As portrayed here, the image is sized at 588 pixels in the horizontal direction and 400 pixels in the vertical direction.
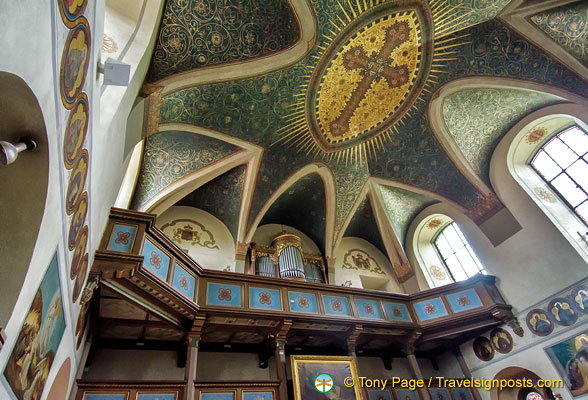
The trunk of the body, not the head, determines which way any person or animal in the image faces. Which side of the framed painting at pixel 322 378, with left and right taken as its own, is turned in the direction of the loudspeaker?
front

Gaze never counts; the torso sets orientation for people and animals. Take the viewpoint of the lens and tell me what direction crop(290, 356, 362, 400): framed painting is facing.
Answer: facing the viewer

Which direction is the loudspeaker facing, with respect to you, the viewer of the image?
facing to the right of the viewer

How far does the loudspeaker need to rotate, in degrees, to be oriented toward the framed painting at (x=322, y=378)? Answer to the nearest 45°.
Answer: approximately 45° to its left

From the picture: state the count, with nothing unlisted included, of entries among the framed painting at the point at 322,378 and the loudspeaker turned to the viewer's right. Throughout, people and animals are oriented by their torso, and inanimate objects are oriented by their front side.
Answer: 1

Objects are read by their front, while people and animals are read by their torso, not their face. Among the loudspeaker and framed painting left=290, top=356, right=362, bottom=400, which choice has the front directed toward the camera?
the framed painting
